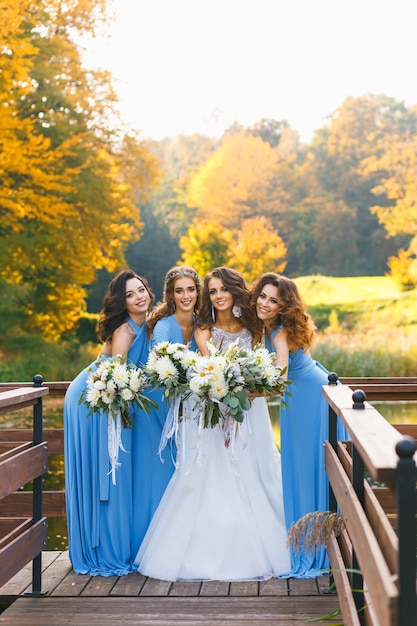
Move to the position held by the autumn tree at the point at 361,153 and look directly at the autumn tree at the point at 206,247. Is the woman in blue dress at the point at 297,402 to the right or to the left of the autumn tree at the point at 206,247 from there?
left

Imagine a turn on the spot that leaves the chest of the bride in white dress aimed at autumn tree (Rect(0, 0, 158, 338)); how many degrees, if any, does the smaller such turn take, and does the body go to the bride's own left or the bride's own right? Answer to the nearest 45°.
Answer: approximately 180°

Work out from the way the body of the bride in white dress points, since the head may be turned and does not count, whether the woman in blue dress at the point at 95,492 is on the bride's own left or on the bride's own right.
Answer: on the bride's own right

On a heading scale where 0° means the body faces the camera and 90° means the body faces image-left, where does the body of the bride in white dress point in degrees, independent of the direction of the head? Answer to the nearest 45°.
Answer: approximately 0°

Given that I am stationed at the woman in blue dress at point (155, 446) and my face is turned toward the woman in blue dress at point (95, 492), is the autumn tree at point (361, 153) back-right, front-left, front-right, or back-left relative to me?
back-right

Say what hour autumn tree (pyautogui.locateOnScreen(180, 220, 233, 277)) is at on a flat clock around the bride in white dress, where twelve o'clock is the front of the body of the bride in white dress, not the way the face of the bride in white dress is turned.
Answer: The autumn tree is roughly at 6 o'clock from the bride in white dress.

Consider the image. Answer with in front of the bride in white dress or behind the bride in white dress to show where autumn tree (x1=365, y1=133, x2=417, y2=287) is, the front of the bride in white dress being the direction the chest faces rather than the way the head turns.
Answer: behind
